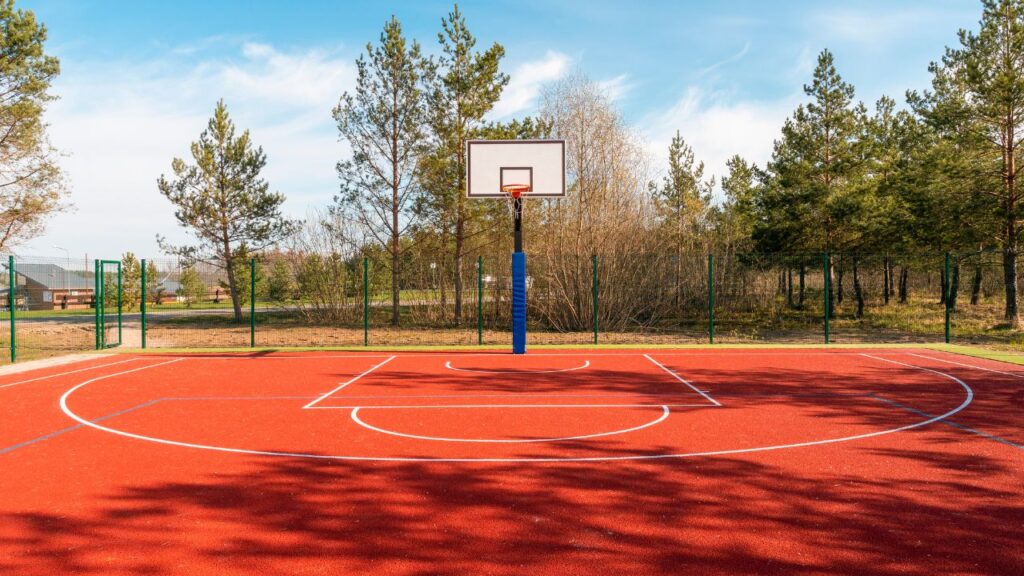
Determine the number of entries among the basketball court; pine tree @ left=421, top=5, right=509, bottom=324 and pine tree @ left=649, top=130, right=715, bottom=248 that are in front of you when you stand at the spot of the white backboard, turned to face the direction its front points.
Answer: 1

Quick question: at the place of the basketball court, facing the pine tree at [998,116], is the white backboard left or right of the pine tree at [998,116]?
left

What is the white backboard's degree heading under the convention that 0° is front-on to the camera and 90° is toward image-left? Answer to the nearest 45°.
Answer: approximately 0°

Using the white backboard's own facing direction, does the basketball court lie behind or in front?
in front

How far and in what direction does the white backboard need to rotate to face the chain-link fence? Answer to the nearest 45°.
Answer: approximately 180°

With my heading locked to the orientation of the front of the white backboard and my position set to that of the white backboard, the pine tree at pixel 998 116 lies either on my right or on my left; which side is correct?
on my left

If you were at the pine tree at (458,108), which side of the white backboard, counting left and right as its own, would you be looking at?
back
